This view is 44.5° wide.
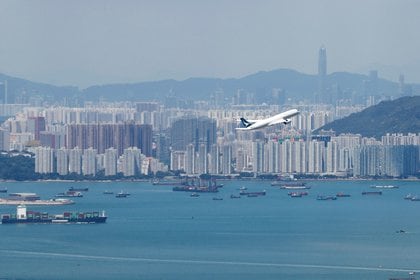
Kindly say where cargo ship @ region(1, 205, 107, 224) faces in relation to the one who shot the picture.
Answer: facing to the right of the viewer
